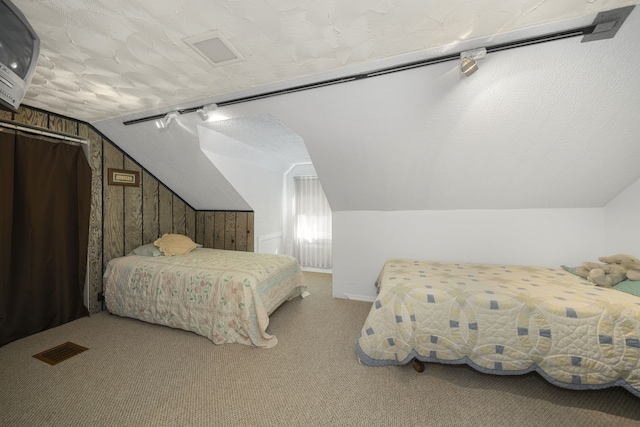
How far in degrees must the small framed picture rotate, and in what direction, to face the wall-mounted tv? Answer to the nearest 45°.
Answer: approximately 45° to its right

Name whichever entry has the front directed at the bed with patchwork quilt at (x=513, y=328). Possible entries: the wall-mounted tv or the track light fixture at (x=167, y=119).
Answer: the wall-mounted tv

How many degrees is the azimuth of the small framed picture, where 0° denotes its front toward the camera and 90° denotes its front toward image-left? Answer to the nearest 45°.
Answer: approximately 315°

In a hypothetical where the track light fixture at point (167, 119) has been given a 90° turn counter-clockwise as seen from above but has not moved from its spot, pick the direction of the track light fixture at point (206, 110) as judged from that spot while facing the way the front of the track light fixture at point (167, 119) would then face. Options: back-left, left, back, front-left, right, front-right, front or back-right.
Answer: front-left

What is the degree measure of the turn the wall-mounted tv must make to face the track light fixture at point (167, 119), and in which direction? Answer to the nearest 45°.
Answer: approximately 90° to its left

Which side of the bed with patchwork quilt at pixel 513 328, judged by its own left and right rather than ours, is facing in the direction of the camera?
left

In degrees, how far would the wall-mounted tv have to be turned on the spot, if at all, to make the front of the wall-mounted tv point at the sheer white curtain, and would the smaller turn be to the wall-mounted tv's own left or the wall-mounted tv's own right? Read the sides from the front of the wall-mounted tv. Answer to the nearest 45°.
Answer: approximately 45° to the wall-mounted tv's own left

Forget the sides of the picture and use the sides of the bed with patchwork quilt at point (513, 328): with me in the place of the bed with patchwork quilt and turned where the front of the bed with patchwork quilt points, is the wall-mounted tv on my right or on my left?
on my left

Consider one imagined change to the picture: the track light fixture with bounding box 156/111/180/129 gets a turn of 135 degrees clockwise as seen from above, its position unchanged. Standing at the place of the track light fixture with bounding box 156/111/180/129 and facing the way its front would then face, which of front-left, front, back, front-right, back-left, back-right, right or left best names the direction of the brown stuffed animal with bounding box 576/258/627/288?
right

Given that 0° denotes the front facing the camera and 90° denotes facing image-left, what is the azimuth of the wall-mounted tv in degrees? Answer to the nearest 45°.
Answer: approximately 315°
